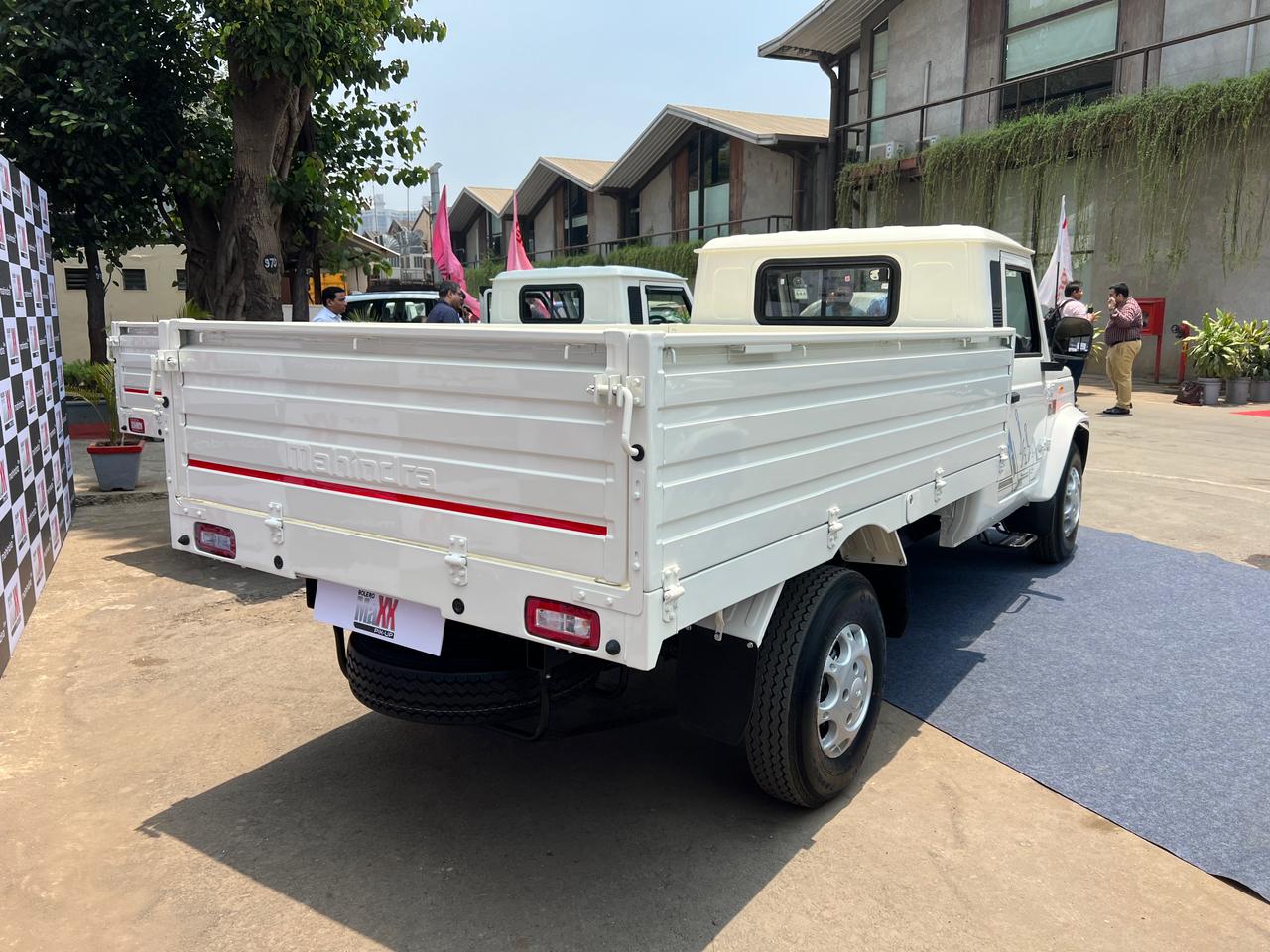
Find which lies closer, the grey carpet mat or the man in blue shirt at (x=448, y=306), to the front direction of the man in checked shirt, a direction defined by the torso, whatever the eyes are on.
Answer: the man in blue shirt

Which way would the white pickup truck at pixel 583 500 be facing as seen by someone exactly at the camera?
facing away from the viewer and to the right of the viewer

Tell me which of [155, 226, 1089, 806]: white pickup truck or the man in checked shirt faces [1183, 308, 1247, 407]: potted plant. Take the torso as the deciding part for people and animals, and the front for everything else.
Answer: the white pickup truck

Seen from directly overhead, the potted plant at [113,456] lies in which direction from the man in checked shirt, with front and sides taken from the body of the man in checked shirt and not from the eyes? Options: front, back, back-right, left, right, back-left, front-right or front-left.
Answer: front-left

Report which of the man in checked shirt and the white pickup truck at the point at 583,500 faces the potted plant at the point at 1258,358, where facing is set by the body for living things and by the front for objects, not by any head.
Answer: the white pickup truck

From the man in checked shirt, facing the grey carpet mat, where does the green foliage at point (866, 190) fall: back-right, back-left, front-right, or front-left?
back-right

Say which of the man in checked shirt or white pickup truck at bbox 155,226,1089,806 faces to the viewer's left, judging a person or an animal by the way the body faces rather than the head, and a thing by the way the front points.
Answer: the man in checked shirt

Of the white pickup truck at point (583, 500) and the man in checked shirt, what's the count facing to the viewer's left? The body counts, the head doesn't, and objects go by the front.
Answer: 1

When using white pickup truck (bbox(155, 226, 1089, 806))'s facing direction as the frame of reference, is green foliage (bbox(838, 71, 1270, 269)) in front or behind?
in front

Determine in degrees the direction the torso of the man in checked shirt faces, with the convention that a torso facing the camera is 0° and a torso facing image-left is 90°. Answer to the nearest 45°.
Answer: approximately 90°

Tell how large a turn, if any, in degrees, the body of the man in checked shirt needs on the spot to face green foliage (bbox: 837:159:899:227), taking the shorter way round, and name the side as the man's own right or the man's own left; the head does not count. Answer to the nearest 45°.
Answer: approximately 45° to the man's own right
